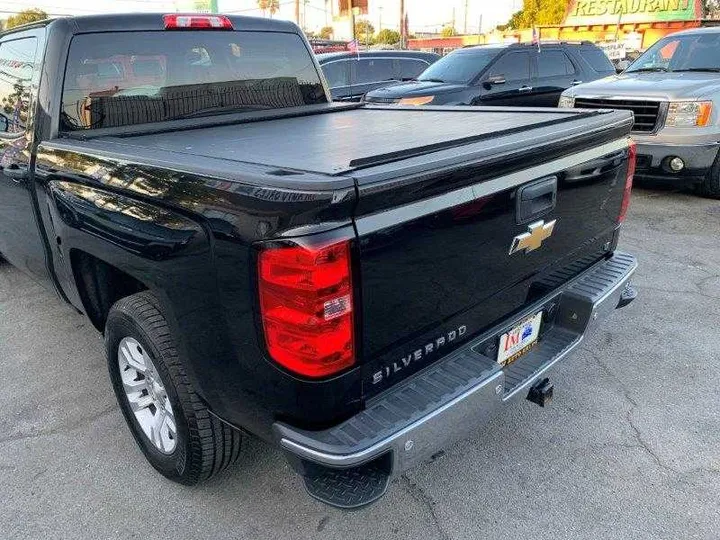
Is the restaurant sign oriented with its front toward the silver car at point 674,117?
yes

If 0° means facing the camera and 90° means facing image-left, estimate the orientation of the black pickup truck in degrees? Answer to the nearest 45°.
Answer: approximately 135°

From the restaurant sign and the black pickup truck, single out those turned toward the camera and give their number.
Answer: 1

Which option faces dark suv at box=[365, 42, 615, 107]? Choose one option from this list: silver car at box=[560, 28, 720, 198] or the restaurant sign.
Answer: the restaurant sign

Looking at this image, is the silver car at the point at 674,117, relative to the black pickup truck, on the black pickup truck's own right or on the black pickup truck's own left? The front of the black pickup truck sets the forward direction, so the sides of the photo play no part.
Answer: on the black pickup truck's own right

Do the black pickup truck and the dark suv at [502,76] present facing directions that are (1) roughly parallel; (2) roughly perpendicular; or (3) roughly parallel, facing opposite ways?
roughly perpendicular

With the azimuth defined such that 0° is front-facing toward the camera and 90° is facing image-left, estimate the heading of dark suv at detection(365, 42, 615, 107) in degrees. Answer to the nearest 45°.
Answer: approximately 45°

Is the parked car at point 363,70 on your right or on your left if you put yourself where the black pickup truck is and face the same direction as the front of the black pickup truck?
on your right

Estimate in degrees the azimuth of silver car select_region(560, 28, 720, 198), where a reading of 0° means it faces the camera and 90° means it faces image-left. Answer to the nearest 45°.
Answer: approximately 45°
